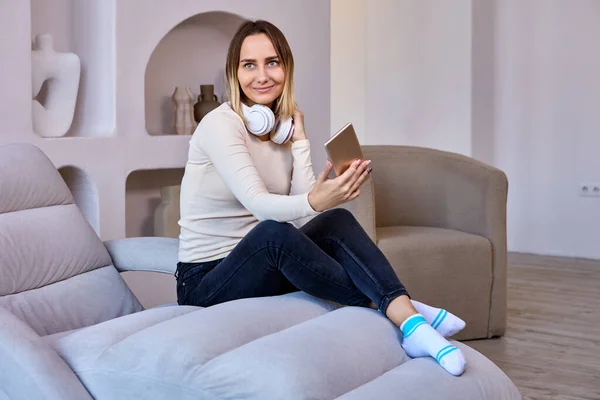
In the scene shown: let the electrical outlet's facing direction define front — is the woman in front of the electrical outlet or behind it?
in front

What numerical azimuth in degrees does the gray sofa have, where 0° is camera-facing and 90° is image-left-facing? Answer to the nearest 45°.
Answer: approximately 315°

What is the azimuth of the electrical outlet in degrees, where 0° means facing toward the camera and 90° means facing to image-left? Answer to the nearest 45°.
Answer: approximately 0°

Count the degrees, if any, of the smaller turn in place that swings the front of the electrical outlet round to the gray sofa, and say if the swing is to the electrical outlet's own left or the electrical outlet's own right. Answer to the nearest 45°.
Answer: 0° — it already faces it

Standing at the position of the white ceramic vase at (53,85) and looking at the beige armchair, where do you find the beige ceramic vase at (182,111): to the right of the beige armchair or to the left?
left

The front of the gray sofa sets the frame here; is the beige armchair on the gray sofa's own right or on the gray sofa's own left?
on the gray sofa's own left

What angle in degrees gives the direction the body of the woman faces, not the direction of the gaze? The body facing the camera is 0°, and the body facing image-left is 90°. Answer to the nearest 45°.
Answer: approximately 315°
